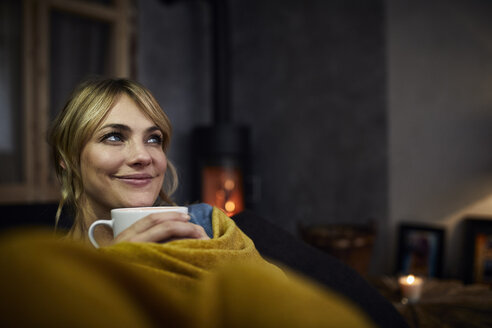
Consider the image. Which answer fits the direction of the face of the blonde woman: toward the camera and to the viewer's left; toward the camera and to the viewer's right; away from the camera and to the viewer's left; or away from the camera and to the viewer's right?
toward the camera and to the viewer's right

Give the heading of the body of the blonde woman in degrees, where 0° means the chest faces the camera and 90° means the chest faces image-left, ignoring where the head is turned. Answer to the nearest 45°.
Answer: approximately 315°

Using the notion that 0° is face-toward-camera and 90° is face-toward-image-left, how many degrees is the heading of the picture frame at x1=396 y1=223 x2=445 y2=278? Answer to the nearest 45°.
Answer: approximately 0°

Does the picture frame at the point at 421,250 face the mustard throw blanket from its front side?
yes

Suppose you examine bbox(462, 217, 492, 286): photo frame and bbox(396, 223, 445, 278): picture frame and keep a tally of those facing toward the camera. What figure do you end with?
2
